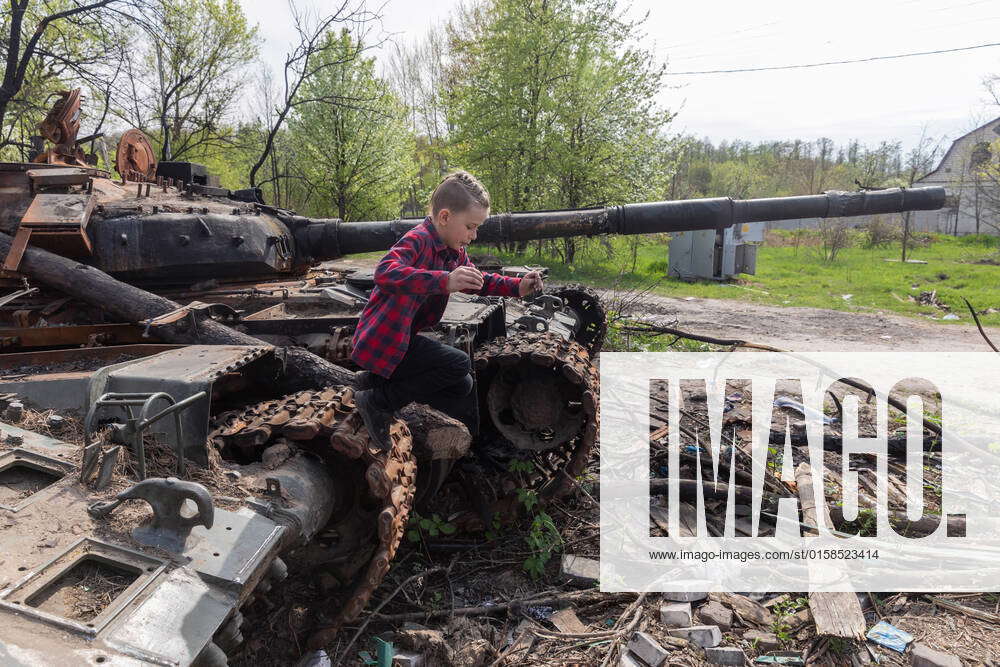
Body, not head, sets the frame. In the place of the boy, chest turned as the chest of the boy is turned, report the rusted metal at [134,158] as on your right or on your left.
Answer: on your left

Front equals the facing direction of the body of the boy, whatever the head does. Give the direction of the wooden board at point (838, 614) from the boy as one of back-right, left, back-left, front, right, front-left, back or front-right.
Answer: front

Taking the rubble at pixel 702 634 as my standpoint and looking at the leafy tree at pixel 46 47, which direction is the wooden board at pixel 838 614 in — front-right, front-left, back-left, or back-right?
back-right

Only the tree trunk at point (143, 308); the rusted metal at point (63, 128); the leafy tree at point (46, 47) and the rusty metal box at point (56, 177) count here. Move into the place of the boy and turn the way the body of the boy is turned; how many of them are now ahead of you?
0

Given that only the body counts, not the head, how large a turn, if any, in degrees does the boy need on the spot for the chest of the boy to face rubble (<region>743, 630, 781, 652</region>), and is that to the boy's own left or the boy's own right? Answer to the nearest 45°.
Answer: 0° — they already face it

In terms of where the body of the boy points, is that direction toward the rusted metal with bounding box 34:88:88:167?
no

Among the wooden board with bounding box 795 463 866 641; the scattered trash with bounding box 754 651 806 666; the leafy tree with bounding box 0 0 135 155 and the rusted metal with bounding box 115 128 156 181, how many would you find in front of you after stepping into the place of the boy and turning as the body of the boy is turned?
2

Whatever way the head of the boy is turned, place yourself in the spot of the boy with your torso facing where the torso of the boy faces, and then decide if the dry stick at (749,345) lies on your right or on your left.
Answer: on your left

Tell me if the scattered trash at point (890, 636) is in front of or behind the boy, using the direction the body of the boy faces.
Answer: in front

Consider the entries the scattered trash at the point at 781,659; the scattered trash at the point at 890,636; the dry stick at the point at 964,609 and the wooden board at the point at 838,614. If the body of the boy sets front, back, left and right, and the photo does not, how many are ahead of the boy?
4

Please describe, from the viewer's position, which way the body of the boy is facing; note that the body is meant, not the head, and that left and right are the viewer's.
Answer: facing to the right of the viewer
